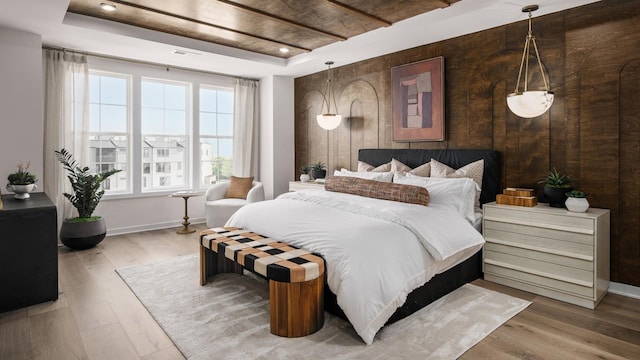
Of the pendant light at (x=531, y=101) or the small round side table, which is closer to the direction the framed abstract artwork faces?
the small round side table

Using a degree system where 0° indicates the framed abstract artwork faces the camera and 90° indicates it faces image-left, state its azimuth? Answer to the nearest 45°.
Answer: approximately 45°

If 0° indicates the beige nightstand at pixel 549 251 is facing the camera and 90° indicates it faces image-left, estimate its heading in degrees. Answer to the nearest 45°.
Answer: approximately 45°

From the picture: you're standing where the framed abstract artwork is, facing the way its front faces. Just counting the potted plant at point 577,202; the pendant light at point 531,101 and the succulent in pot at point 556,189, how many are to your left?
3

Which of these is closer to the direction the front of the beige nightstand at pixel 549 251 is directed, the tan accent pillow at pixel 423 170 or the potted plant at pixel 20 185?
the potted plant
